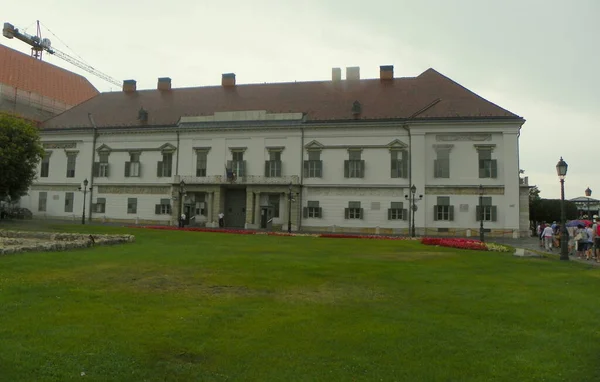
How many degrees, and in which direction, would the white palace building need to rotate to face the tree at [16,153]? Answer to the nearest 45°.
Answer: approximately 90° to its right

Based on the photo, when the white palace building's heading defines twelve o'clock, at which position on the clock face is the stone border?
The stone border is roughly at 1 o'clock from the white palace building.

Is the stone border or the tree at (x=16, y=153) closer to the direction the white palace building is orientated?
the stone border

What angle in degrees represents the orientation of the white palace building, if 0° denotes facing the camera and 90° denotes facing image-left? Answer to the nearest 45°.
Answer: approximately 0°
